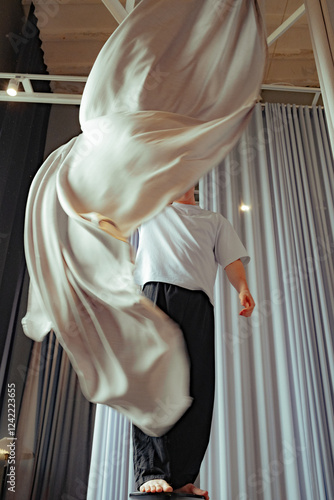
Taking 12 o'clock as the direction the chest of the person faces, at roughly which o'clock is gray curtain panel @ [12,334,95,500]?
The gray curtain panel is roughly at 5 o'clock from the person.

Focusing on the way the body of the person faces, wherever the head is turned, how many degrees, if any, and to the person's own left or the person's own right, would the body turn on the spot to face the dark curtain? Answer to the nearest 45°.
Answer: approximately 135° to the person's own right

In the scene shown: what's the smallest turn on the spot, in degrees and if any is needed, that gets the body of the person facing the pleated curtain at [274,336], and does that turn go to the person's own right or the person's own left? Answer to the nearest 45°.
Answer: approximately 180°

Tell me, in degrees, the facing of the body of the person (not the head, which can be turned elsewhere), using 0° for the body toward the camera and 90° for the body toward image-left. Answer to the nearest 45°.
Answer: approximately 0°
